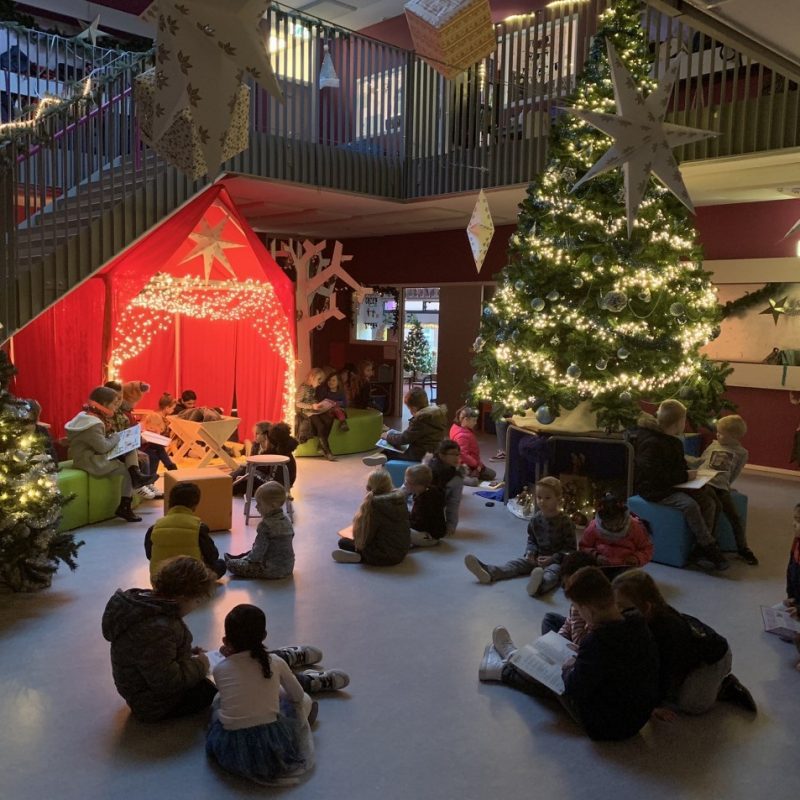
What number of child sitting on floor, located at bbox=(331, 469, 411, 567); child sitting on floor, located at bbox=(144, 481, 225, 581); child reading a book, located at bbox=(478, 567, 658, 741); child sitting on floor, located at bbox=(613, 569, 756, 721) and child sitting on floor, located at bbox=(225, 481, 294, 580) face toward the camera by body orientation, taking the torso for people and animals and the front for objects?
0

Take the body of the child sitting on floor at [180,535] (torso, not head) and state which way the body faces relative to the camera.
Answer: away from the camera

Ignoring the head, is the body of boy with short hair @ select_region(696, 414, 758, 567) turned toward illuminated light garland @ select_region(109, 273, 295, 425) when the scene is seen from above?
no

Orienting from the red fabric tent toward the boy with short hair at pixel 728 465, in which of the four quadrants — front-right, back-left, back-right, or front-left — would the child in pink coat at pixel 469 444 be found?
front-left

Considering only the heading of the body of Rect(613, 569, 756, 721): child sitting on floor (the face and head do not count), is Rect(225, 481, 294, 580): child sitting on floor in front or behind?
in front

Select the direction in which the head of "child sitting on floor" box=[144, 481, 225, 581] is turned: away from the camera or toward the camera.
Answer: away from the camera

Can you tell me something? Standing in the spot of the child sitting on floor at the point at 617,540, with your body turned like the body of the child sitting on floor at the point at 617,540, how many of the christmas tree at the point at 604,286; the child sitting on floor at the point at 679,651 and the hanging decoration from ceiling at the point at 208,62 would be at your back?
1

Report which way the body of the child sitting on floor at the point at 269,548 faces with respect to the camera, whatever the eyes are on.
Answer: to the viewer's left

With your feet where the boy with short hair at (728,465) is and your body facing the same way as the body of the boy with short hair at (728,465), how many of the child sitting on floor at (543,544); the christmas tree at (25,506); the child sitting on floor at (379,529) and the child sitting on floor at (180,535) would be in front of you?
4

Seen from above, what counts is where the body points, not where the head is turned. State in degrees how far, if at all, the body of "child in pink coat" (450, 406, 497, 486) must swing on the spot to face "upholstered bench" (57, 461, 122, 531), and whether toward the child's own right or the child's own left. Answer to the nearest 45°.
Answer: approximately 90° to the child's own right

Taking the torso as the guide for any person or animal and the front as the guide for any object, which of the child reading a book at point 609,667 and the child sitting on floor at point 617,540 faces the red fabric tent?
the child reading a book

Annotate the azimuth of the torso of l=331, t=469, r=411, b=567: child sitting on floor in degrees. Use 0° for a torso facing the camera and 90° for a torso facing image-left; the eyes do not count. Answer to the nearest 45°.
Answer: approximately 135°

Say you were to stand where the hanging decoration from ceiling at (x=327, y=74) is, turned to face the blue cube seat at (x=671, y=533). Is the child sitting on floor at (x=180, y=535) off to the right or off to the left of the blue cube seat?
right

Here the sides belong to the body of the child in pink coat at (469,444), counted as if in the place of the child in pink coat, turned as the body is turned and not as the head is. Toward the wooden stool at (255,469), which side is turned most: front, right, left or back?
right
